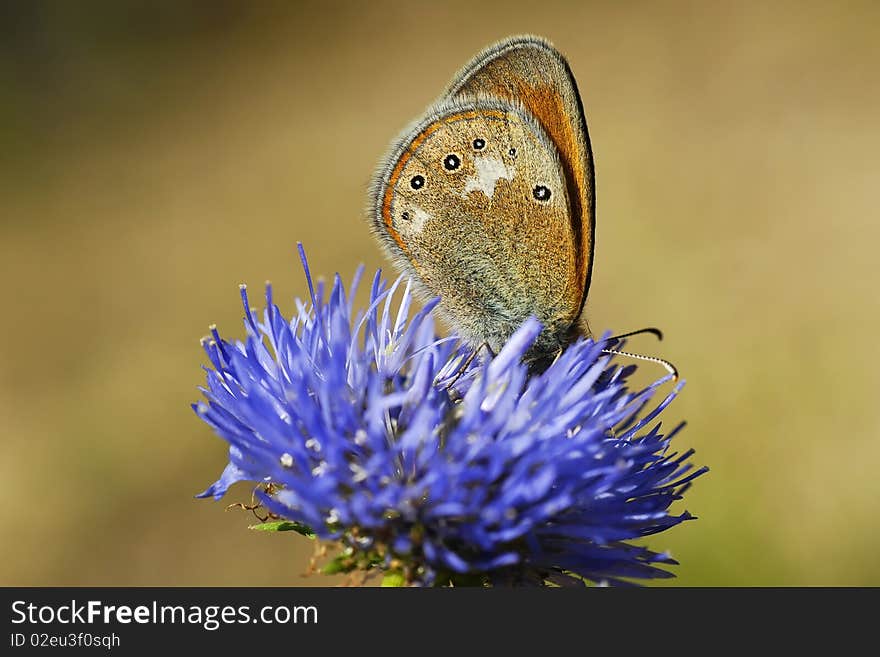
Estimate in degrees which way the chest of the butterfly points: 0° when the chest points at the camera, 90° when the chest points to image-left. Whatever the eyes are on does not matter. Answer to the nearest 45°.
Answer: approximately 270°
